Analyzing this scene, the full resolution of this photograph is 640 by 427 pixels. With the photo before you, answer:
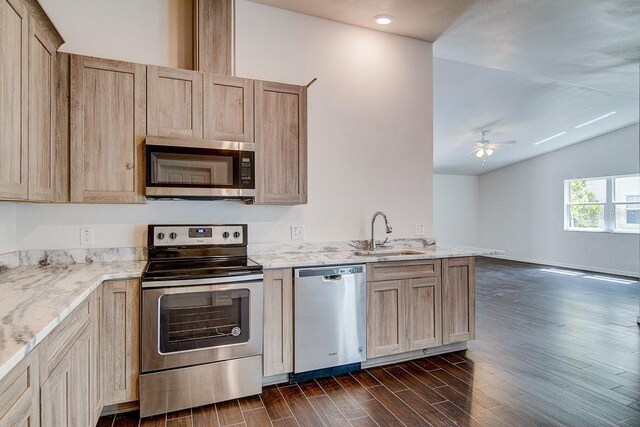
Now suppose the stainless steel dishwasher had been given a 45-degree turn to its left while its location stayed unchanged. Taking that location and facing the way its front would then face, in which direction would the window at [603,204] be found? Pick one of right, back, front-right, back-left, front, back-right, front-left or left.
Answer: front-left

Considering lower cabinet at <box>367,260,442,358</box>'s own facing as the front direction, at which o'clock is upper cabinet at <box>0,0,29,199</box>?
The upper cabinet is roughly at 3 o'clock from the lower cabinet.

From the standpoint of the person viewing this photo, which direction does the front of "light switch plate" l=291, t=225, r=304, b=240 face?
facing the viewer

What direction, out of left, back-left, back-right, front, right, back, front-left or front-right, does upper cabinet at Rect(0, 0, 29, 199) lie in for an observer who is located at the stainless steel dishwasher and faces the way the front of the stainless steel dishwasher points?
right

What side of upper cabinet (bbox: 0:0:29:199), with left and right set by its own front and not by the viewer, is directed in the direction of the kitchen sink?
front

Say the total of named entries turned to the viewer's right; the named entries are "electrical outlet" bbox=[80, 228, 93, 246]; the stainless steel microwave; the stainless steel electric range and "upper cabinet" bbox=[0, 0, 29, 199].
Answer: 1

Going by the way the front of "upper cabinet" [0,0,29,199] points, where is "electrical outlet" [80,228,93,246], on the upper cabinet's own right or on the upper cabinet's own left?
on the upper cabinet's own left

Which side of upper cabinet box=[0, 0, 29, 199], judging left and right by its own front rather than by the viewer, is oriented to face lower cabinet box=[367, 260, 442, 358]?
front

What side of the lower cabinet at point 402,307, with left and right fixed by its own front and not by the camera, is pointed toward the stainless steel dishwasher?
right

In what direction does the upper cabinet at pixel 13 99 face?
to the viewer's right
